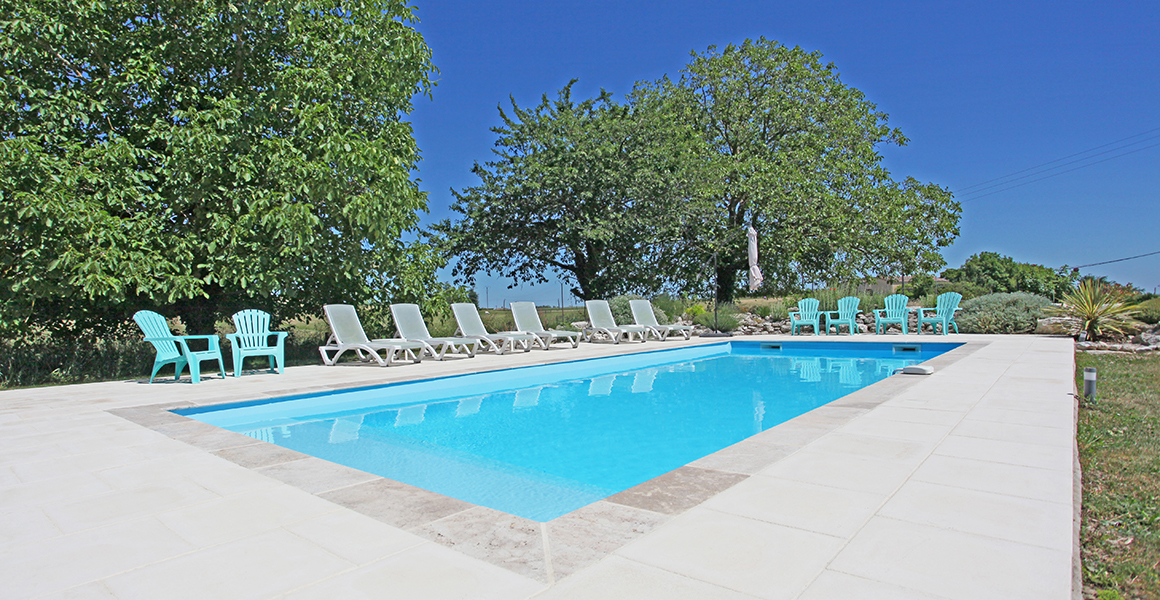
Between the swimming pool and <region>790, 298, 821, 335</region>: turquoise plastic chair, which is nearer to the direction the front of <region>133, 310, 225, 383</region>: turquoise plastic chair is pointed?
the swimming pool

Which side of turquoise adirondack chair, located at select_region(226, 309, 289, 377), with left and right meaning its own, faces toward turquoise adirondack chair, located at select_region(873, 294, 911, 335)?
left

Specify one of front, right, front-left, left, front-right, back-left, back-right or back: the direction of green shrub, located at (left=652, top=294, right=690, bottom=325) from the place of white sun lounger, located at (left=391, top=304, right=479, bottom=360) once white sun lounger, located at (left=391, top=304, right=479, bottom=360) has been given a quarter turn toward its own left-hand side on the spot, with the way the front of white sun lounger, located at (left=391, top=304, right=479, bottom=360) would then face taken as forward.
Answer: front

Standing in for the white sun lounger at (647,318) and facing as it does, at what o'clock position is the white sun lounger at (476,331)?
the white sun lounger at (476,331) is roughly at 3 o'clock from the white sun lounger at (647,318).

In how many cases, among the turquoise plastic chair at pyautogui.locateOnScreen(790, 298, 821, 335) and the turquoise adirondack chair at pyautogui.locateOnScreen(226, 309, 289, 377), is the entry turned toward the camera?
2

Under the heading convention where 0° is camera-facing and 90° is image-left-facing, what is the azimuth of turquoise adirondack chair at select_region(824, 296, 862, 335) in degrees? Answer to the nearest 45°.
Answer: approximately 45°

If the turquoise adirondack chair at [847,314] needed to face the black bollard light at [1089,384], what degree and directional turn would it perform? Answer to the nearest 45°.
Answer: approximately 45° to its left

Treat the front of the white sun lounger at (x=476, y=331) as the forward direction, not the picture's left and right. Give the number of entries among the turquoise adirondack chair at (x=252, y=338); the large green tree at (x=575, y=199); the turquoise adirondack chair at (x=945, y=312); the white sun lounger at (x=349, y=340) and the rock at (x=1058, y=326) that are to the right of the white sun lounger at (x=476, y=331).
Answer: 2

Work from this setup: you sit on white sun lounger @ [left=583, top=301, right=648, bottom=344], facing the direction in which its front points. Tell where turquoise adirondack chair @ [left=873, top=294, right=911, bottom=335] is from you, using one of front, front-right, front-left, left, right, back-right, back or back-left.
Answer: front-left

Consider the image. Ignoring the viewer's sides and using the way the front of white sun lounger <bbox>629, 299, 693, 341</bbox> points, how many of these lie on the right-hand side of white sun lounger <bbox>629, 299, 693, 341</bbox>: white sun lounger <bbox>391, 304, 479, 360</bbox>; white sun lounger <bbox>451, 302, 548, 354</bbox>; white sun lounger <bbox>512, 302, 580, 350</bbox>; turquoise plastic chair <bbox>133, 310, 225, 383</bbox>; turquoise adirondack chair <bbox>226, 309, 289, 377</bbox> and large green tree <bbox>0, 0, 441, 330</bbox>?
6
